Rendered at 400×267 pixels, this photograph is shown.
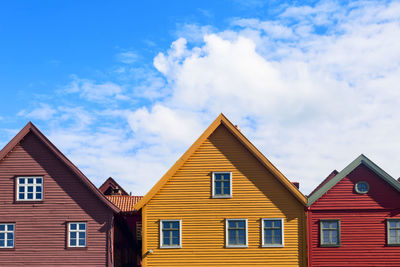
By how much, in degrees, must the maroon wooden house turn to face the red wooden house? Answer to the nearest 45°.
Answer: approximately 90° to its left

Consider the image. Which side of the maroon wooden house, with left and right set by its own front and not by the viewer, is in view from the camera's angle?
front

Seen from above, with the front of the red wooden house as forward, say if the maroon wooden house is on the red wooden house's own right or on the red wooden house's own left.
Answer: on the red wooden house's own right

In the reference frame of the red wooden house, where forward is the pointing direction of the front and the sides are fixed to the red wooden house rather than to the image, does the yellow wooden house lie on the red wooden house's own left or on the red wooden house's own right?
on the red wooden house's own right

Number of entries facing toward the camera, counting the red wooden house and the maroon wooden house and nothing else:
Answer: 2

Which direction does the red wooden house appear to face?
toward the camera
